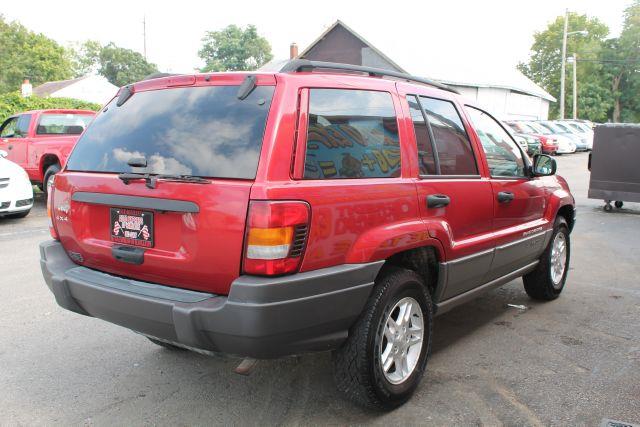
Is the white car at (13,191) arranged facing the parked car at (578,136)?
no

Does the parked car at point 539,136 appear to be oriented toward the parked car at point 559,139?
no

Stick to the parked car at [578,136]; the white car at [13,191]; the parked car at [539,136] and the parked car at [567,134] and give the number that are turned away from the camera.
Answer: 0

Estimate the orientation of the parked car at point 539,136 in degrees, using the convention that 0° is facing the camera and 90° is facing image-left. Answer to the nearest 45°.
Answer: approximately 315°

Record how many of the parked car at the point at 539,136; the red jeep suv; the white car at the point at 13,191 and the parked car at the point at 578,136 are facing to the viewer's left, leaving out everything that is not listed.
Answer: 0

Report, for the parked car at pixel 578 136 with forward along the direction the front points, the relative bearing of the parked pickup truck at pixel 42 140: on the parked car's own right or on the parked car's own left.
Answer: on the parked car's own right

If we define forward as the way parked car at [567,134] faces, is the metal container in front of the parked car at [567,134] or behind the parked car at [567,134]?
in front

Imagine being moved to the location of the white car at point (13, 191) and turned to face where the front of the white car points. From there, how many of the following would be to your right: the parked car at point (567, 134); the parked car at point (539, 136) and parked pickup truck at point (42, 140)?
0

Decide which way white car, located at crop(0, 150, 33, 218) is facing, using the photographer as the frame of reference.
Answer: facing the viewer and to the right of the viewer

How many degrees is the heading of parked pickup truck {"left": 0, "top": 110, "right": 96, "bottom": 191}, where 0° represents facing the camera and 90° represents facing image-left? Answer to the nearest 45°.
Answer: approximately 135°

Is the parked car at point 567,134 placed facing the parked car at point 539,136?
no

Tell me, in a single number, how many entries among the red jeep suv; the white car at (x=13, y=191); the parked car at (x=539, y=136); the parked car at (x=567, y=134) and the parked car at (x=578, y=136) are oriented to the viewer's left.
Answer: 0

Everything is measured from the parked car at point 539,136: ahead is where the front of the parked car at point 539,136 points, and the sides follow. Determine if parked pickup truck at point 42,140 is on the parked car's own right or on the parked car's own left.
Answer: on the parked car's own right

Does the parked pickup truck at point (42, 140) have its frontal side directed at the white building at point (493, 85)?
no

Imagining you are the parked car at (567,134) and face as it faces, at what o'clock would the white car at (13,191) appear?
The white car is roughly at 2 o'clock from the parked car.

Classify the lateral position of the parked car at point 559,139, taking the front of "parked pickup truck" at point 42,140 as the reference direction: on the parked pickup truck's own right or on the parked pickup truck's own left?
on the parked pickup truck's own right
